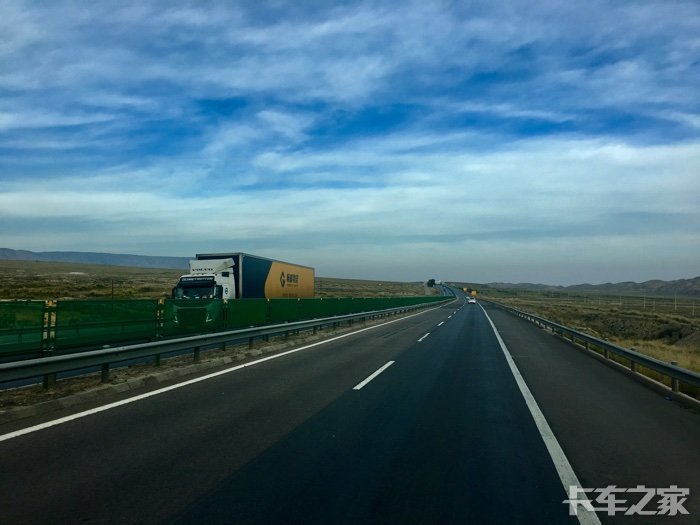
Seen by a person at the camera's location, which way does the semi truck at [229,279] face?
facing the viewer and to the left of the viewer
